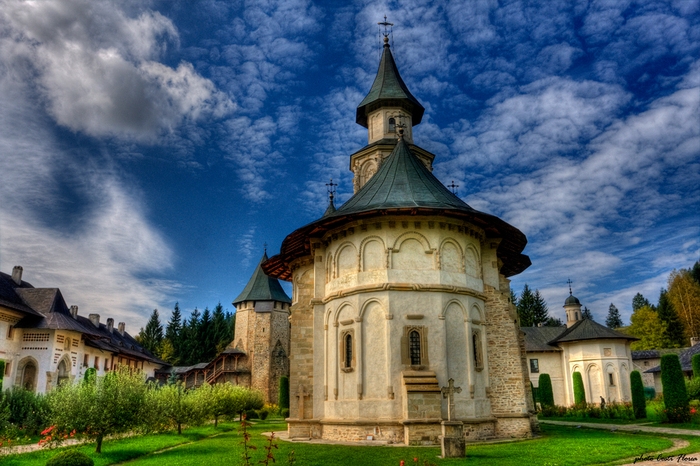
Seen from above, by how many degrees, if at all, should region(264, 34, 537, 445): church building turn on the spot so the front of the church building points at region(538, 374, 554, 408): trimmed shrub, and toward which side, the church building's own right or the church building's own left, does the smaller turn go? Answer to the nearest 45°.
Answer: approximately 45° to the church building's own right

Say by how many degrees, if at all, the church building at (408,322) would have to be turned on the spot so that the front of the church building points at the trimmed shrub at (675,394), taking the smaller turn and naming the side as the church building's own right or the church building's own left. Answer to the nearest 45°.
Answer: approximately 45° to the church building's own right

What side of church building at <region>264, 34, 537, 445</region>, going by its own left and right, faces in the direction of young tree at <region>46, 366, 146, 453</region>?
left

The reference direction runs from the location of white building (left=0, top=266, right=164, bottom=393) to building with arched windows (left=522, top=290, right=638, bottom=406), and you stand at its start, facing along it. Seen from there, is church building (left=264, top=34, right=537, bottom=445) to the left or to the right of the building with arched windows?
right

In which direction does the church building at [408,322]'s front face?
away from the camera

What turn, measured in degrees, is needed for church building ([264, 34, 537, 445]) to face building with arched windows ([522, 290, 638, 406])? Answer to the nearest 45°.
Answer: approximately 45° to its right

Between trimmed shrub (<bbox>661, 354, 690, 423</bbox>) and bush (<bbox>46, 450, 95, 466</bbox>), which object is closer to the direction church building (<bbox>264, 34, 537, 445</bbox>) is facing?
the trimmed shrub

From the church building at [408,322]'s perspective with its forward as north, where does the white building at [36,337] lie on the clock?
The white building is roughly at 10 o'clock from the church building.
